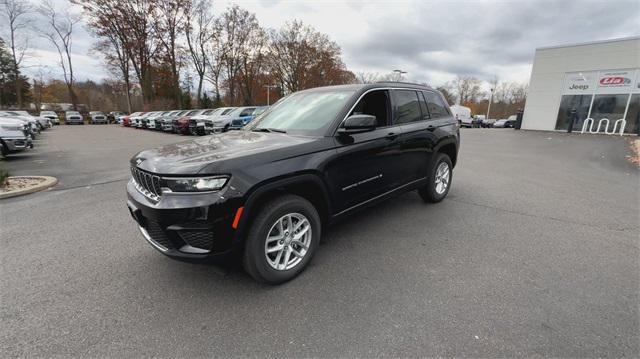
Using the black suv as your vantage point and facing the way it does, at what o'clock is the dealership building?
The dealership building is roughly at 6 o'clock from the black suv.

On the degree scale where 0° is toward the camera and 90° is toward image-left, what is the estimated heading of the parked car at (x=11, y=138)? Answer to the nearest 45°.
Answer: approximately 315°

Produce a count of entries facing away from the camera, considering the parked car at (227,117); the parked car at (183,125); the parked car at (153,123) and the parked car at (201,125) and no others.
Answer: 0

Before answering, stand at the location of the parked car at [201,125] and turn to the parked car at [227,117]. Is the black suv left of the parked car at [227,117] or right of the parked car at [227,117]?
right

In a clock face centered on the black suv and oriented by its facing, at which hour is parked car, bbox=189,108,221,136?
The parked car is roughly at 4 o'clock from the black suv.

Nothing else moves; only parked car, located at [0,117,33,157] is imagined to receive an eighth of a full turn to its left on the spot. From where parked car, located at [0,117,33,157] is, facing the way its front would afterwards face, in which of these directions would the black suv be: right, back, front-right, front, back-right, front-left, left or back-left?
right

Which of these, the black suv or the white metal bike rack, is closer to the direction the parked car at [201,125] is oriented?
the black suv

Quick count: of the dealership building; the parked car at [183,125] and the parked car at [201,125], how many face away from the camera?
0

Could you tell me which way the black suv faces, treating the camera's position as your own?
facing the viewer and to the left of the viewer

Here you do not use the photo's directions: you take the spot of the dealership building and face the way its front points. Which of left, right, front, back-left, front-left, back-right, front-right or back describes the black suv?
front-left

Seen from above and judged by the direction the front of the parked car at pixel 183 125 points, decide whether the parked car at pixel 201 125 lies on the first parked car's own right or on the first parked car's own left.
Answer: on the first parked car's own left

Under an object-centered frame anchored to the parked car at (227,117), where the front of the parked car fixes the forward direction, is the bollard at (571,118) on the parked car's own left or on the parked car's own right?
on the parked car's own left

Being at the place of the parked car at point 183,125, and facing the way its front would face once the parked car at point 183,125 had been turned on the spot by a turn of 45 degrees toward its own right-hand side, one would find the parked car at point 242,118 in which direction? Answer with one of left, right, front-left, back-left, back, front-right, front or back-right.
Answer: back-left
